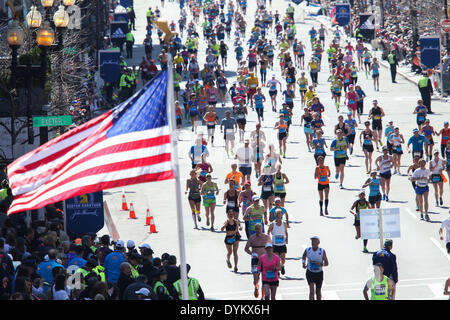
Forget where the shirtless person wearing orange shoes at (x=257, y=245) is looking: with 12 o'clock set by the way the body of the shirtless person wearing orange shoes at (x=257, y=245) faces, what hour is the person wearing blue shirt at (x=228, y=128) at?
the person wearing blue shirt at (x=228, y=128) is roughly at 6 o'clock from the shirtless person wearing orange shoes at (x=257, y=245).

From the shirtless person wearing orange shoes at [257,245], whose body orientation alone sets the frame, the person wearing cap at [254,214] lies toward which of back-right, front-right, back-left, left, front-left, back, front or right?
back

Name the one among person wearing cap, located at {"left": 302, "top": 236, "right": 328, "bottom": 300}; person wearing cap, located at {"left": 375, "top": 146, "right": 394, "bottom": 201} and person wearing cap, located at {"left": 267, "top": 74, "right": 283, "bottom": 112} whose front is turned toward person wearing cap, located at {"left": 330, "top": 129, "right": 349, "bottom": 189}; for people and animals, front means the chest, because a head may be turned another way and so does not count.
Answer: person wearing cap, located at {"left": 267, "top": 74, "right": 283, "bottom": 112}

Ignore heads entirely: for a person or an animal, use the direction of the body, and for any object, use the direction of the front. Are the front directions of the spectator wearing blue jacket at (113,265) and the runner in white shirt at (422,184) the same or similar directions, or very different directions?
very different directions

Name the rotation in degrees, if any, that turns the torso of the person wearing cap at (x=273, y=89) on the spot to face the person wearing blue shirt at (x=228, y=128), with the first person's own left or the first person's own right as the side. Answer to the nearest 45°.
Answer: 0° — they already face them

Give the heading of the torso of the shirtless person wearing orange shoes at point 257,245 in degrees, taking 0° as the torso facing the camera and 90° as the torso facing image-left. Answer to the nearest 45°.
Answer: approximately 0°

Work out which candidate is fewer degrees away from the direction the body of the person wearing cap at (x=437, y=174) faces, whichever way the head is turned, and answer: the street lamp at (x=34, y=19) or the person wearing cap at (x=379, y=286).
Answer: the person wearing cap

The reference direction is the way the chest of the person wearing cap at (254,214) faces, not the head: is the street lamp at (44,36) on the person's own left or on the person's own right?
on the person's own right

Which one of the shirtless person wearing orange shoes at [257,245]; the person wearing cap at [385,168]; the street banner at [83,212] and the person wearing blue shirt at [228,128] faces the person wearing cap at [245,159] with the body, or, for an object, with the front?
the person wearing blue shirt at [228,128]

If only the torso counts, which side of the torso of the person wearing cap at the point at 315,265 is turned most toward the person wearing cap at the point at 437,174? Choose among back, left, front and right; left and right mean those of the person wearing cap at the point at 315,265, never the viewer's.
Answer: back

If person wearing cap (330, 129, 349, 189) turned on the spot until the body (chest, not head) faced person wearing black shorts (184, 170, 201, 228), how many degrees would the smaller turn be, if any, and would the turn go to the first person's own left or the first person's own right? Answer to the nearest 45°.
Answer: approximately 45° to the first person's own right

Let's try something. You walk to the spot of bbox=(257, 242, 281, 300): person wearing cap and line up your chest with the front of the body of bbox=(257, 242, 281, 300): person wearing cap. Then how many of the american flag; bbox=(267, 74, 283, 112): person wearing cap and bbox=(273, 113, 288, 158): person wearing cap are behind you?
2
